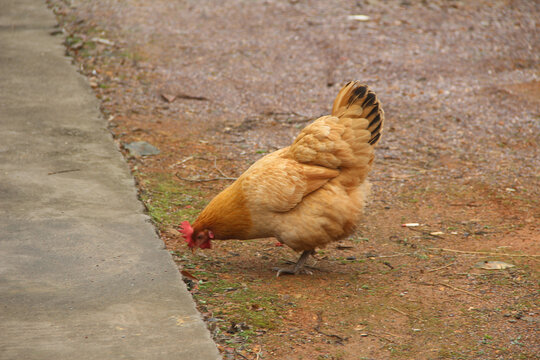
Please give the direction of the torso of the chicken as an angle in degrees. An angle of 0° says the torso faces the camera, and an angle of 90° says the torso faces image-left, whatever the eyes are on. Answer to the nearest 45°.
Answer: approximately 90°

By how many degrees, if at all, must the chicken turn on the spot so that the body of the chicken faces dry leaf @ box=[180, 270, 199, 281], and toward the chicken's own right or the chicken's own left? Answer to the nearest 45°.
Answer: approximately 45° to the chicken's own left

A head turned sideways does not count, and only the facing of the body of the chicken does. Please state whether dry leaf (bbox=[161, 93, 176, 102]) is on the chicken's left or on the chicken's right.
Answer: on the chicken's right

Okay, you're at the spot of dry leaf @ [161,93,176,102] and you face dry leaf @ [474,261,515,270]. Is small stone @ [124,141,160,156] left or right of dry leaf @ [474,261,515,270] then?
right

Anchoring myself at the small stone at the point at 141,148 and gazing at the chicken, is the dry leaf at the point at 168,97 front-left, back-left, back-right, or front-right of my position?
back-left

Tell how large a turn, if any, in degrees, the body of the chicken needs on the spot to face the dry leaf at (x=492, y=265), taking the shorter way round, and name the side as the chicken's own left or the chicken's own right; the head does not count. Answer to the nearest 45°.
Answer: approximately 180°

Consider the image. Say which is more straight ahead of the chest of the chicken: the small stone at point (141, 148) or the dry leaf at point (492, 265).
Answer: the small stone
